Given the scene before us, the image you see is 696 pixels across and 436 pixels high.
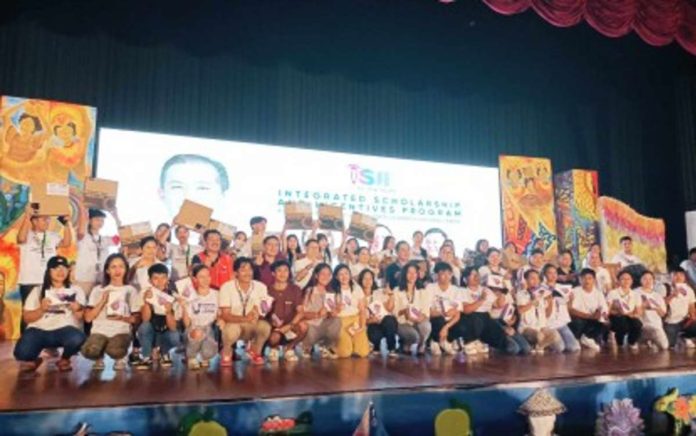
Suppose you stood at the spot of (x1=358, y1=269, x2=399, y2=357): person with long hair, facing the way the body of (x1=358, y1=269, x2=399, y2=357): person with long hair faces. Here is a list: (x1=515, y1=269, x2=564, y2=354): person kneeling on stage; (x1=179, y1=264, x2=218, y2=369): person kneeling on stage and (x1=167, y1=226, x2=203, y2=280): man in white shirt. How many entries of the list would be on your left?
1

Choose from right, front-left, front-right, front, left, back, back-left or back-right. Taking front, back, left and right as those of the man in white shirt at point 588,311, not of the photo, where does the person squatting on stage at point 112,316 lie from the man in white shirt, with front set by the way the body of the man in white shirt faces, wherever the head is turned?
front-right

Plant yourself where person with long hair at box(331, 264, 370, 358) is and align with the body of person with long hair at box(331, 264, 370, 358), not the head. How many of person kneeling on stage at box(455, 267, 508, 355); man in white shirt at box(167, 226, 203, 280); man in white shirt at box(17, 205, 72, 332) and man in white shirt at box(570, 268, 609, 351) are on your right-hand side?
2

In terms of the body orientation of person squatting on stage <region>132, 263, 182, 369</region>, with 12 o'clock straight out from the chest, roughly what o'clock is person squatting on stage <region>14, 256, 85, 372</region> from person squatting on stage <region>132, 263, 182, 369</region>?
person squatting on stage <region>14, 256, 85, 372</region> is roughly at 3 o'clock from person squatting on stage <region>132, 263, 182, 369</region>.

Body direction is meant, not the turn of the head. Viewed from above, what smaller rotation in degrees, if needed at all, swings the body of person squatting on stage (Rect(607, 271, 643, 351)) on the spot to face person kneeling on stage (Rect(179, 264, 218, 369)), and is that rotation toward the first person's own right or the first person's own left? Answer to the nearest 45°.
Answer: approximately 45° to the first person's own right

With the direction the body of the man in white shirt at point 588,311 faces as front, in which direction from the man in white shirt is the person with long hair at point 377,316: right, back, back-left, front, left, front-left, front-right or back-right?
front-right

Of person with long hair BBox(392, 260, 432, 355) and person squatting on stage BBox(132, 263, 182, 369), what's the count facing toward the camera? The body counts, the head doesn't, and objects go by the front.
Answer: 2

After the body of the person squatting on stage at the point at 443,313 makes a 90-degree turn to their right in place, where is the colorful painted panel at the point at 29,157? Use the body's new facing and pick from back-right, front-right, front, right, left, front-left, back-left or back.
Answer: front

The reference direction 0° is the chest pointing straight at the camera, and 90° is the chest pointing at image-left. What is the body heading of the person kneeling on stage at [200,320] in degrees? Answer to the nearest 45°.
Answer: approximately 0°
